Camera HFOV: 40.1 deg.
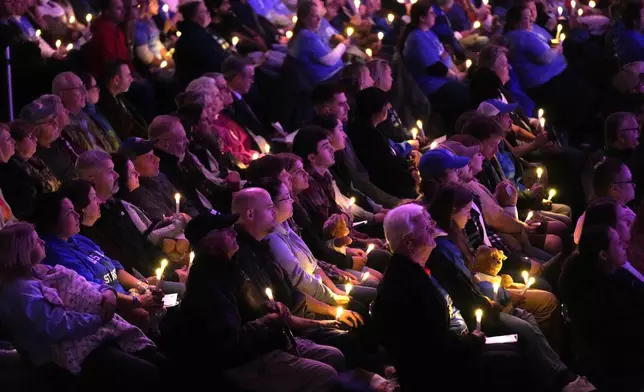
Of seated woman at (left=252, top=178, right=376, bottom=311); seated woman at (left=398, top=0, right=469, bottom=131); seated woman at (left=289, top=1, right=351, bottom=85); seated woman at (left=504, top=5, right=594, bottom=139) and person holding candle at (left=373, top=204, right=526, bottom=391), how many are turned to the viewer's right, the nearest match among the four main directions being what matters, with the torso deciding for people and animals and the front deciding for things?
5

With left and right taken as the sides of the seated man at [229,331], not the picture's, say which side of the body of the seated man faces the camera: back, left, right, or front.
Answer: right

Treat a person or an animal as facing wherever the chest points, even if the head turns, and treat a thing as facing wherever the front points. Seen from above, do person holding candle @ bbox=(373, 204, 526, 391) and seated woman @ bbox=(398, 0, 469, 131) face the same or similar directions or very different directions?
same or similar directions

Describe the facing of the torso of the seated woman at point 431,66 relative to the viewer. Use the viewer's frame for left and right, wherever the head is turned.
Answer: facing to the right of the viewer

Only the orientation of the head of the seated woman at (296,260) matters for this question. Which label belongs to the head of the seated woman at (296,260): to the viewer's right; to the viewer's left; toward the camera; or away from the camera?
to the viewer's right

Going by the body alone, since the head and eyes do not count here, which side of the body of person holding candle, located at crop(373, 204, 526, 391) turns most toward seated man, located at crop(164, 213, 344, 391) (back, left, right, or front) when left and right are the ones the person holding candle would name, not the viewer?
back

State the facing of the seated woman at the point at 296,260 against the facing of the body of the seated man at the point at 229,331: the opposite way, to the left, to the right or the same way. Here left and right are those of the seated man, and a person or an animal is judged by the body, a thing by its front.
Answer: the same way

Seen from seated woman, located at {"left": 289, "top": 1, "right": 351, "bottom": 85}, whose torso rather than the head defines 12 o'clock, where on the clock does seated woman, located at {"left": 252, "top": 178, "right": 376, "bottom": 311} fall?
seated woman, located at {"left": 252, "top": 178, "right": 376, "bottom": 311} is roughly at 3 o'clock from seated woman, located at {"left": 289, "top": 1, "right": 351, "bottom": 85}.

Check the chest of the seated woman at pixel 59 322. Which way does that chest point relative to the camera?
to the viewer's right

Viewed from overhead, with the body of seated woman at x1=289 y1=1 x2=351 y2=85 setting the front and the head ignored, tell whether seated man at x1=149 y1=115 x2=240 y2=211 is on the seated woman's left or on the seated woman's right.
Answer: on the seated woman's right

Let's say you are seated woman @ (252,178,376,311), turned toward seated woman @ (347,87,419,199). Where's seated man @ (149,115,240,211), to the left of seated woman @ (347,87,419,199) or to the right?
left

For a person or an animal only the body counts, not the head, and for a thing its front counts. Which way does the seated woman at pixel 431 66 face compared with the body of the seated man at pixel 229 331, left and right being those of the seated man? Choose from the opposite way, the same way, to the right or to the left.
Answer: the same way
